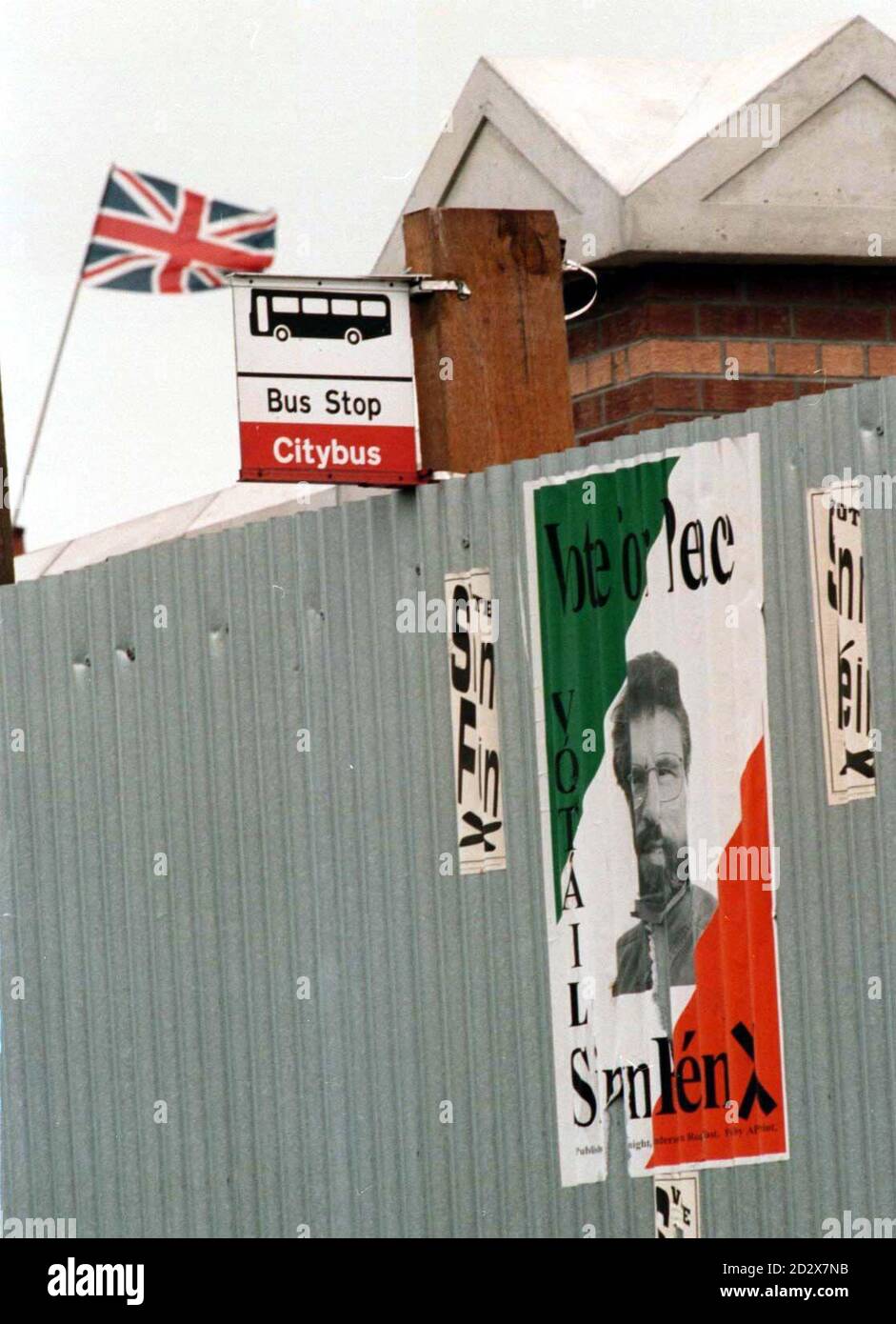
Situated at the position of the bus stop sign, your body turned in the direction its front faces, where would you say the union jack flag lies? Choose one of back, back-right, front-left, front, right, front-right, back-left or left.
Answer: back

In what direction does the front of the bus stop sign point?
toward the camera
